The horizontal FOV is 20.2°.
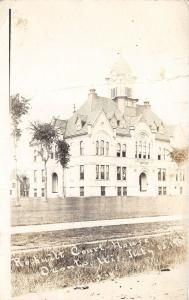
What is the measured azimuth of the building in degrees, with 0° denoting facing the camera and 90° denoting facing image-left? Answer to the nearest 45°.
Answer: approximately 315°
